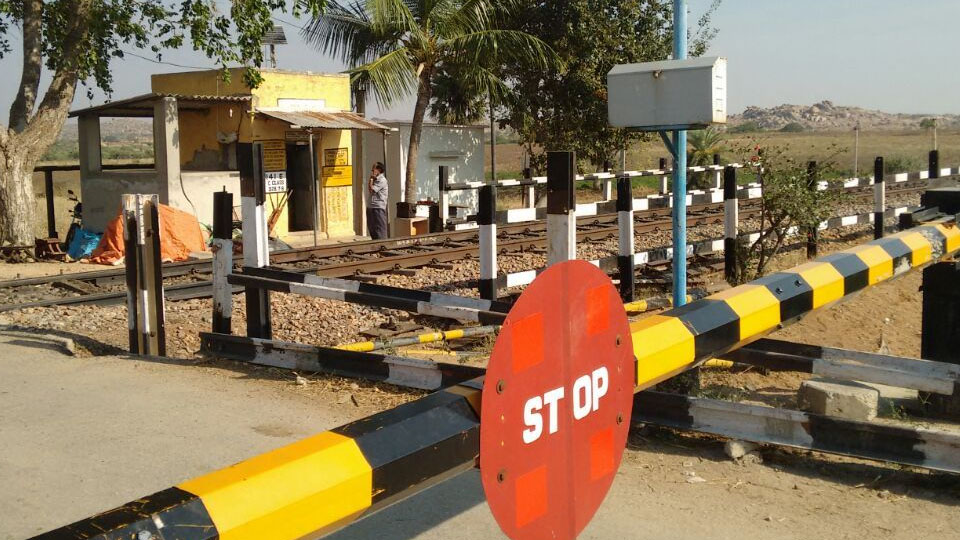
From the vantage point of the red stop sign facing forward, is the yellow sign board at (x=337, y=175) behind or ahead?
behind

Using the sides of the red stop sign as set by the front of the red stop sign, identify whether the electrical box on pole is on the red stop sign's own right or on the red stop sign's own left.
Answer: on the red stop sign's own left

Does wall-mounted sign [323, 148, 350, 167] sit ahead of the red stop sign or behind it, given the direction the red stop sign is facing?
behind

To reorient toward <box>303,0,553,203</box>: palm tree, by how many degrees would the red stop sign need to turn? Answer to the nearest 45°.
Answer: approximately 135° to its left

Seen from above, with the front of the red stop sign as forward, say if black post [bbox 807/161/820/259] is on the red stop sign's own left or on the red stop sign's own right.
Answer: on the red stop sign's own left

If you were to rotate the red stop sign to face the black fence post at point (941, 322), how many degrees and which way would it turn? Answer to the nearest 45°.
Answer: approximately 90° to its left

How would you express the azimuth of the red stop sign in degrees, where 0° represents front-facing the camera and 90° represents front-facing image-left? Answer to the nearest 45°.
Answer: approximately 315°

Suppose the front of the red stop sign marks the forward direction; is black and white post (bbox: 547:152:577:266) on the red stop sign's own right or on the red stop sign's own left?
on the red stop sign's own left

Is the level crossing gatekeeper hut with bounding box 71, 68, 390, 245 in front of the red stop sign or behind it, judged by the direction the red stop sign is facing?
behind

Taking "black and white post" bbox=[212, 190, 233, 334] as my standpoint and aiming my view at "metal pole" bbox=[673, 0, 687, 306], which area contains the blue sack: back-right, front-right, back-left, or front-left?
back-left

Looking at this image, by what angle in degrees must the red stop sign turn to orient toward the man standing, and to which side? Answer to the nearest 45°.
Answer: approximately 135° to its left

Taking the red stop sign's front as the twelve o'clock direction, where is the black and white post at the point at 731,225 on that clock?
The black and white post is roughly at 8 o'clock from the red stop sign.

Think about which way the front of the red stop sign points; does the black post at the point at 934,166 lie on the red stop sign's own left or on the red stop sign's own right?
on the red stop sign's own left
